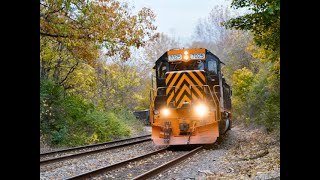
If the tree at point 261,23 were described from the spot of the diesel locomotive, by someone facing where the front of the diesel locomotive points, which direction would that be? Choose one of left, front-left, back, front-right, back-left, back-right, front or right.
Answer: front-left

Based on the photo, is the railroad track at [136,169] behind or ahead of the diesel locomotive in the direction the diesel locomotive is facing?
ahead

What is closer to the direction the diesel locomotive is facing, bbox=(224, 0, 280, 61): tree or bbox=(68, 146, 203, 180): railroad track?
the railroad track

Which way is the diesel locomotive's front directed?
toward the camera
